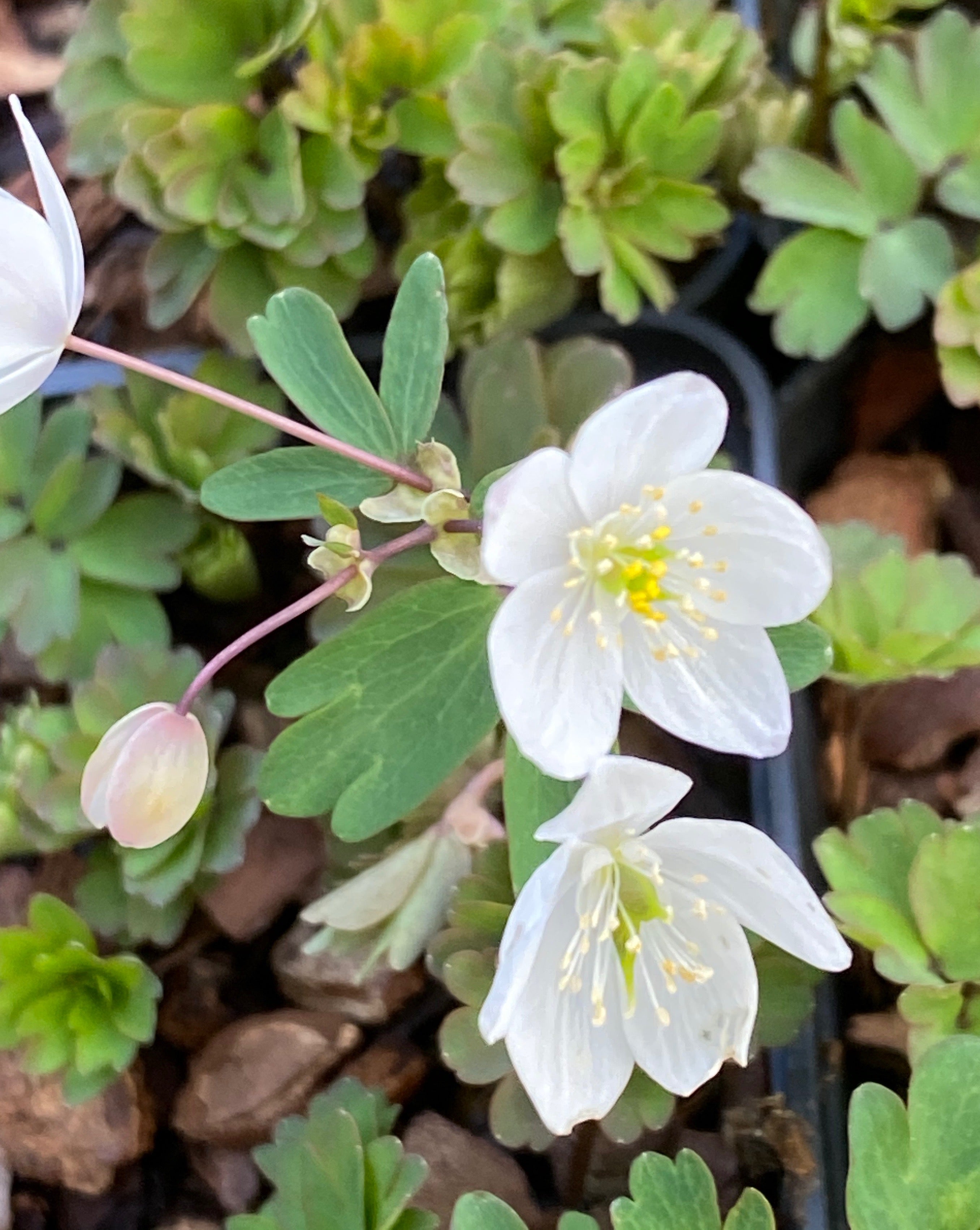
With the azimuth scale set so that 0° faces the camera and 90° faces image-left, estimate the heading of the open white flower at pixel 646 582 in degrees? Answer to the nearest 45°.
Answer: approximately 0°
